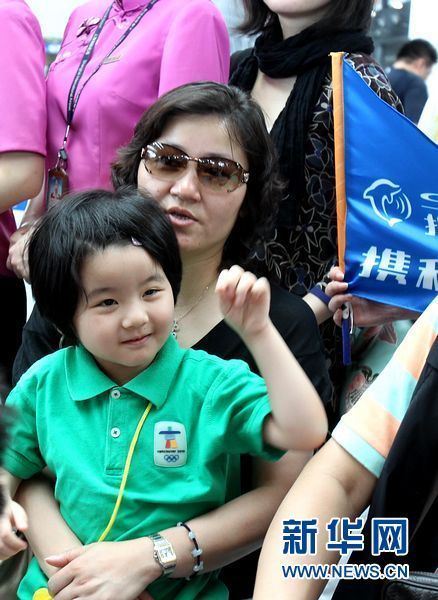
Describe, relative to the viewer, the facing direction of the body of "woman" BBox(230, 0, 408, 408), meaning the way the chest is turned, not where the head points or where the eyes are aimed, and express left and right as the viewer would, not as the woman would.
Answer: facing the viewer and to the left of the viewer

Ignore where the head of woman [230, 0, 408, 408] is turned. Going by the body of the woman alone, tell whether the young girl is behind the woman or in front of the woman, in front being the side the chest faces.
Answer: in front

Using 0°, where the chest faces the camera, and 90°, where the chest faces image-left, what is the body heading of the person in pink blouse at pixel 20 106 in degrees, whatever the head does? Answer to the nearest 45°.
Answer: approximately 45°

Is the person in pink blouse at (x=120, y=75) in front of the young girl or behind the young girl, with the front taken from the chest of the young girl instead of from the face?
behind

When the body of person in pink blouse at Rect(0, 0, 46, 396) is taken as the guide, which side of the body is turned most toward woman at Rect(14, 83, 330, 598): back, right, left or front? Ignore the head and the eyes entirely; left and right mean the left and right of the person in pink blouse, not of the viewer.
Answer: left

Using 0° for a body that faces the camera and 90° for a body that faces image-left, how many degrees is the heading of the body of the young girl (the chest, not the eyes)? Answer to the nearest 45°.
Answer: approximately 0°

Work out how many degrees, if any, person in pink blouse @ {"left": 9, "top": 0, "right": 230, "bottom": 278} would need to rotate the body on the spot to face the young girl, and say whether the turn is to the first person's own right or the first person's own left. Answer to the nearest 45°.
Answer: approximately 45° to the first person's own left

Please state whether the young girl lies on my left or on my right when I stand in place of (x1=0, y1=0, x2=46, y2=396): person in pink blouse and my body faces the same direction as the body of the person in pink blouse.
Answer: on my left
